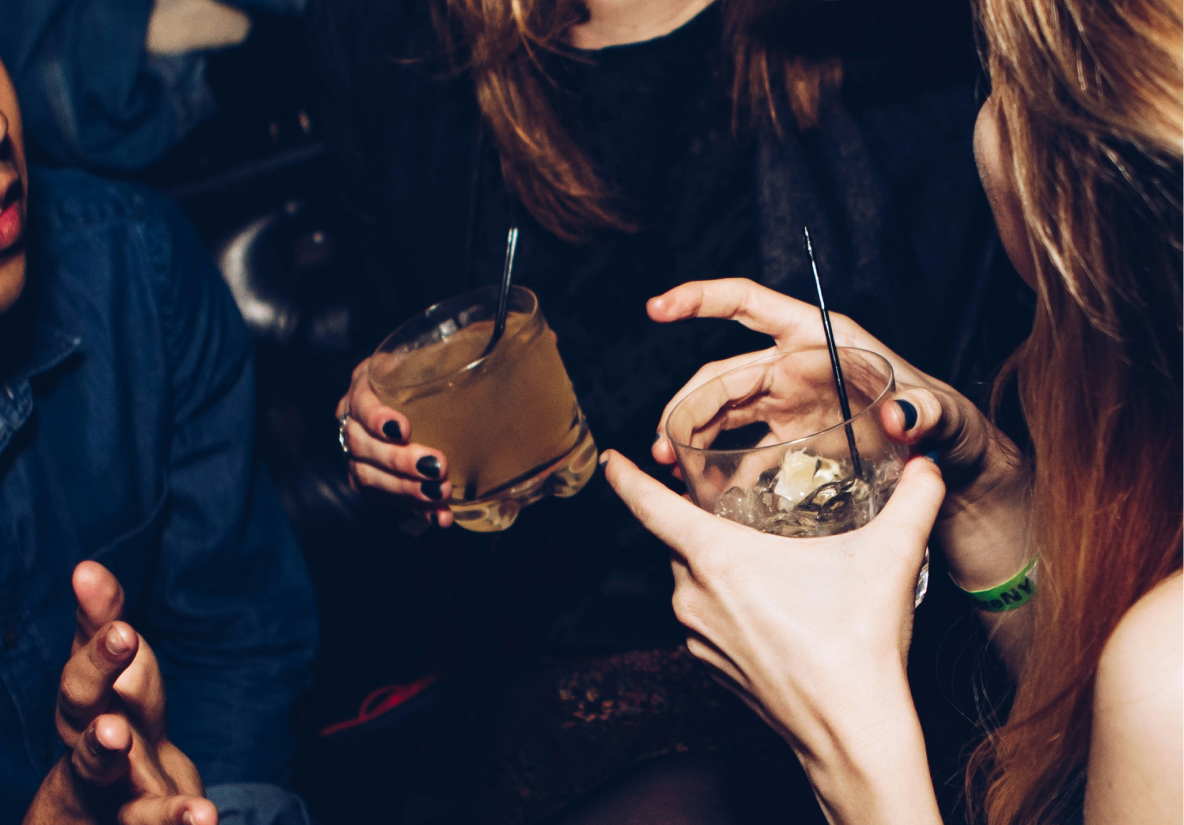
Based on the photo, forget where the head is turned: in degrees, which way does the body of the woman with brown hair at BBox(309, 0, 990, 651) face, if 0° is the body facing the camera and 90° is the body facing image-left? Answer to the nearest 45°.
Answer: approximately 0°

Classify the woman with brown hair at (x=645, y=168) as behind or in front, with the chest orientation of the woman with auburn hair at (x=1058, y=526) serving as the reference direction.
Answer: in front

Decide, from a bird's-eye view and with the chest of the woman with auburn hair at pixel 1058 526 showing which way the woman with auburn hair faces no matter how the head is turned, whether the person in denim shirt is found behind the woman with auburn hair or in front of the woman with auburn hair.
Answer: in front

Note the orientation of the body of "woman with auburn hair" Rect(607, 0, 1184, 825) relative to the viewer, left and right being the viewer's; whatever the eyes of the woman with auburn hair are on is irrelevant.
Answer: facing away from the viewer and to the left of the viewer

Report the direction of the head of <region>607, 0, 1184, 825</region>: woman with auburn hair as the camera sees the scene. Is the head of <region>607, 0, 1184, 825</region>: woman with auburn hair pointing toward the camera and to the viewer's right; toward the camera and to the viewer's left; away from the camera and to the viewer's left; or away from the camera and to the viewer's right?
away from the camera and to the viewer's left

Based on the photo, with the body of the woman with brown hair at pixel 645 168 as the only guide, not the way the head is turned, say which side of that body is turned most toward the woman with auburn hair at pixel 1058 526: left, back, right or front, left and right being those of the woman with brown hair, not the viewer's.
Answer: front

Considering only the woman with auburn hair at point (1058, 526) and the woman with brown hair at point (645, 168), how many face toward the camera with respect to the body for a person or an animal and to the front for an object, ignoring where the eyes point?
1
